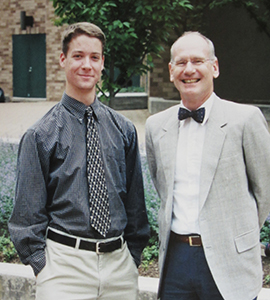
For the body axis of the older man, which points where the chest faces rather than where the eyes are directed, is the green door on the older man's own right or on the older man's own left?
on the older man's own right

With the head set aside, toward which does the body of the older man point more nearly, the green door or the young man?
the young man

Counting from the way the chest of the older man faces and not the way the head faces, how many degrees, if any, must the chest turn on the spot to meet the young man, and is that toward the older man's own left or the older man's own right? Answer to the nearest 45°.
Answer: approximately 45° to the older man's own right

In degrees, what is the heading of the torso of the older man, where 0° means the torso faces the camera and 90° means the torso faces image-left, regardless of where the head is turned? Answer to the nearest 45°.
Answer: approximately 45°
